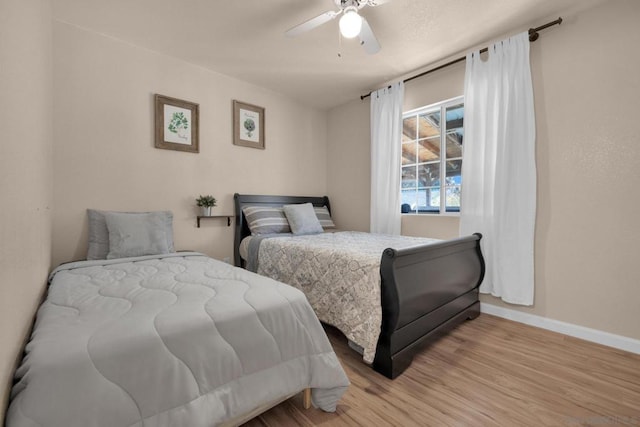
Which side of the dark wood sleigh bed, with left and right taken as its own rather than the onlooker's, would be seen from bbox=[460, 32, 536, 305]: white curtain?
left

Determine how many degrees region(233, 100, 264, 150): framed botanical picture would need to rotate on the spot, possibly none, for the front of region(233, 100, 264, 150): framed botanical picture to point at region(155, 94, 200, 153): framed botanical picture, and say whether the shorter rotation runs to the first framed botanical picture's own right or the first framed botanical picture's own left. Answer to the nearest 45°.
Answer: approximately 90° to the first framed botanical picture's own right

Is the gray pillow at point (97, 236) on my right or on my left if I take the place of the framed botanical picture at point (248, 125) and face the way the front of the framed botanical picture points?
on my right

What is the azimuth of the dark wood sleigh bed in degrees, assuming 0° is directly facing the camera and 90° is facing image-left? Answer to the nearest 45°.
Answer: approximately 315°

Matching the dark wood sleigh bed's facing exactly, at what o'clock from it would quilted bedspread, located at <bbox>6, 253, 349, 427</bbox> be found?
The quilted bedspread is roughly at 3 o'clock from the dark wood sleigh bed.

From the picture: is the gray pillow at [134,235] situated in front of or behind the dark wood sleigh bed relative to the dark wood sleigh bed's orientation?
behind

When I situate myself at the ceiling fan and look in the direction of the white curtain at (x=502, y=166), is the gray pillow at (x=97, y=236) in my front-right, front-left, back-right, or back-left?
back-left

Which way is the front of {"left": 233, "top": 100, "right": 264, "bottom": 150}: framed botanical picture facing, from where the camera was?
facing the viewer and to the right of the viewer

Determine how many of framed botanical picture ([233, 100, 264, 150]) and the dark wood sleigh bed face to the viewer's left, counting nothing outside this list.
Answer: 0

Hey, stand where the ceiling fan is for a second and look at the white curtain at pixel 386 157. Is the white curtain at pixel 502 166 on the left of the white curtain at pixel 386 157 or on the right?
right
